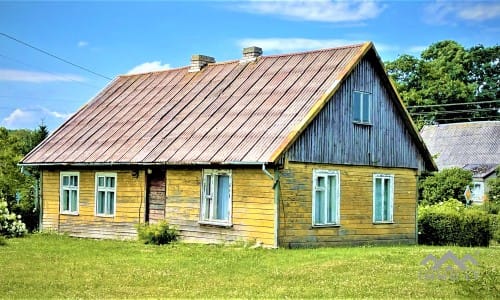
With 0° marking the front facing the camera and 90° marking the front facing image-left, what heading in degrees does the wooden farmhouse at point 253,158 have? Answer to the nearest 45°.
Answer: approximately 45°

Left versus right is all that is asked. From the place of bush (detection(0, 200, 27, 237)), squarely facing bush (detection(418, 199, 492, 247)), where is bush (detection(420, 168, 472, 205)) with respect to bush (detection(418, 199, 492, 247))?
left

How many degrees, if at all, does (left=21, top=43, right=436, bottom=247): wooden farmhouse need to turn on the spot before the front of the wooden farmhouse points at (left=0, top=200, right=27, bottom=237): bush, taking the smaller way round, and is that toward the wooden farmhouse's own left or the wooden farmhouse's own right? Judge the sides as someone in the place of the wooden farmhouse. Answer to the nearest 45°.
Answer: approximately 45° to the wooden farmhouse's own right
